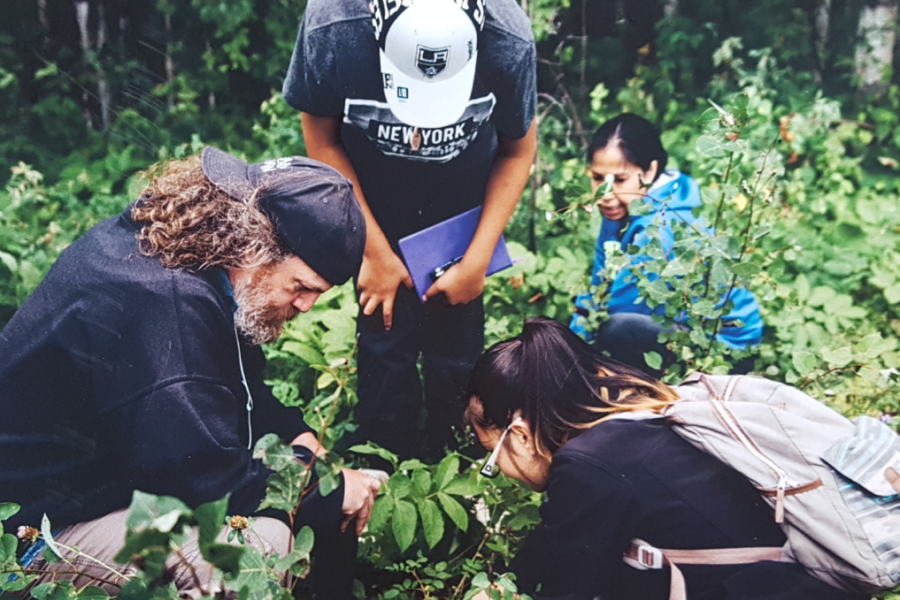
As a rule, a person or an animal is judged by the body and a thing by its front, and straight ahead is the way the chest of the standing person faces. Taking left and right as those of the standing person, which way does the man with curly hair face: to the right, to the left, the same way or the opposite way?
to the left

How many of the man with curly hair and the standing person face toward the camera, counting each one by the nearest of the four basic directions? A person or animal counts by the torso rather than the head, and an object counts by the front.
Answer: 1

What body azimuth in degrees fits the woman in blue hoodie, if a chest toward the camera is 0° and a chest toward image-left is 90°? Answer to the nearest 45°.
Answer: approximately 45°

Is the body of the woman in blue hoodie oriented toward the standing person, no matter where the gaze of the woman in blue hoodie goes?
yes

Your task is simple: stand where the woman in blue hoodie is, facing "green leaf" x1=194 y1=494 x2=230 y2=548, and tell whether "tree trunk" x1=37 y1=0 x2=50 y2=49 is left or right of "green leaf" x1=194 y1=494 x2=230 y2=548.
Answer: right

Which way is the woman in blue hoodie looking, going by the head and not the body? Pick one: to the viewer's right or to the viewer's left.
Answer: to the viewer's left

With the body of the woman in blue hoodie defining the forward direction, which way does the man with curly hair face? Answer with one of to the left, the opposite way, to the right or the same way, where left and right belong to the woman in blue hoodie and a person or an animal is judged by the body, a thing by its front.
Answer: the opposite way

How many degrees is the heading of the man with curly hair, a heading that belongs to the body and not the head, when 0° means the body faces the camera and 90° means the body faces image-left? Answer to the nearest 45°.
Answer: approximately 270°

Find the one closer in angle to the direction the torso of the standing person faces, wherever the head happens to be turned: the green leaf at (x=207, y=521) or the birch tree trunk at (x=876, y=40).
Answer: the green leaf

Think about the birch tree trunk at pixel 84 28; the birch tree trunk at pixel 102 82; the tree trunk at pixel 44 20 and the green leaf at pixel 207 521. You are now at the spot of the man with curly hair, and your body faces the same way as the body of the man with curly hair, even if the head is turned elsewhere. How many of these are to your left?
3

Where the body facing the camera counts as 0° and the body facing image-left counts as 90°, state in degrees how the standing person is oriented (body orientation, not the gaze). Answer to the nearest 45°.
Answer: approximately 0°

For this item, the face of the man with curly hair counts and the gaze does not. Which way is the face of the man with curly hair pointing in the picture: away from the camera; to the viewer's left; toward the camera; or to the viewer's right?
to the viewer's right

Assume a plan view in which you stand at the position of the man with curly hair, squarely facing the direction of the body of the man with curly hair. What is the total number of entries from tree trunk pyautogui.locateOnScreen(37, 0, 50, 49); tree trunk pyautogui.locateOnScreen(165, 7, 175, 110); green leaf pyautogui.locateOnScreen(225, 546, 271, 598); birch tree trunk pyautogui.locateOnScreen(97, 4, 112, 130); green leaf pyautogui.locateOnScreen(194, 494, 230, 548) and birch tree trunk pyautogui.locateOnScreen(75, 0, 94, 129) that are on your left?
4

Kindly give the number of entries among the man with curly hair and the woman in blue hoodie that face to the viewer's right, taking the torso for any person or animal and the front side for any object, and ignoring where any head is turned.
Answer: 1
